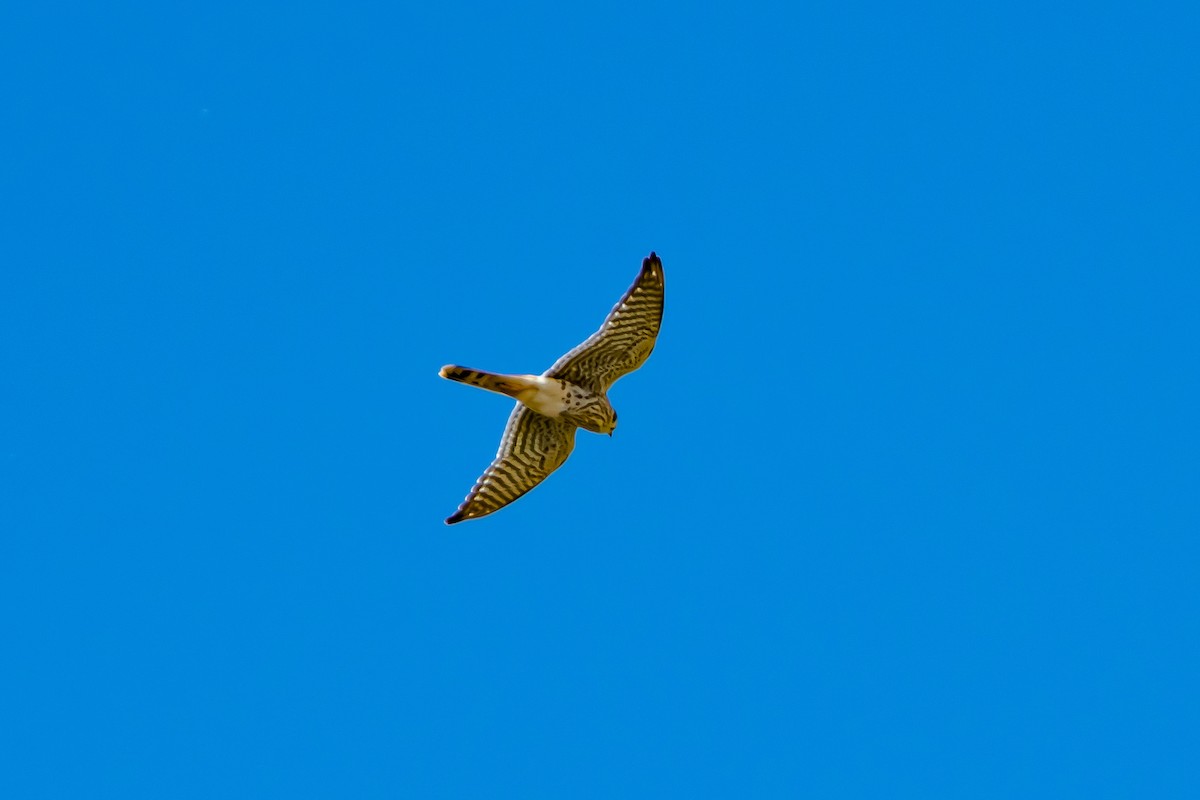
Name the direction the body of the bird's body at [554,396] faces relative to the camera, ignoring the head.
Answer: to the viewer's right
